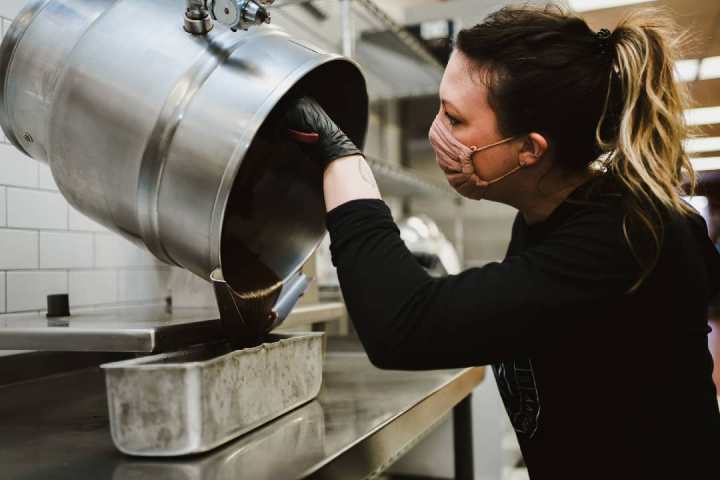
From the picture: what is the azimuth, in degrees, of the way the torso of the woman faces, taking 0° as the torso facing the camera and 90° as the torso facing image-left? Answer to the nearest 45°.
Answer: approximately 90°

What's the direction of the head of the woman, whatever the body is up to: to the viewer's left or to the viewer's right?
to the viewer's left

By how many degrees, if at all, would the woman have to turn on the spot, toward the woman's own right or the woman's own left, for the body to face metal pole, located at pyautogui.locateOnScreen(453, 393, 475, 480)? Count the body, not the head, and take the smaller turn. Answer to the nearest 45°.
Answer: approximately 90° to the woman's own right
